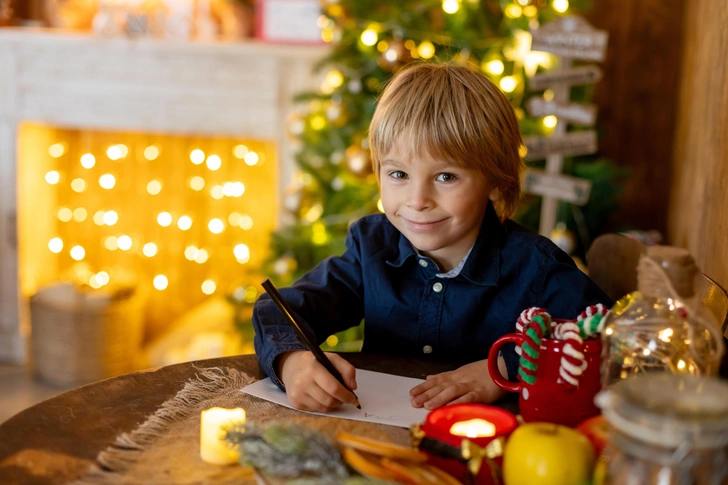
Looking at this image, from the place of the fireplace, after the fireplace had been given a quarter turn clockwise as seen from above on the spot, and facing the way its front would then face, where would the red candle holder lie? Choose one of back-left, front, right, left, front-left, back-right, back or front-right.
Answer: left

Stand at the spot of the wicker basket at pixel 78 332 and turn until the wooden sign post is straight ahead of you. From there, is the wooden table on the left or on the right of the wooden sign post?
right

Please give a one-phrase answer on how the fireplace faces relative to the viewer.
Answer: facing the viewer

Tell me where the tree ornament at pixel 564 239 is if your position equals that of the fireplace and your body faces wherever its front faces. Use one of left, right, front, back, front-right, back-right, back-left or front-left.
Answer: front-left

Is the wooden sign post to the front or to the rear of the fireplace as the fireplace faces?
to the front

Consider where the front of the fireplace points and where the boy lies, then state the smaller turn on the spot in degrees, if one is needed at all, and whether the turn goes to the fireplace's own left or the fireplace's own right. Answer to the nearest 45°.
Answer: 0° — it already faces them

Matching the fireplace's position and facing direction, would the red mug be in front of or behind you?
in front

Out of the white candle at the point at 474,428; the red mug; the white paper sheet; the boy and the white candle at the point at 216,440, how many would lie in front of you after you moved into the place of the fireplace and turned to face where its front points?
5

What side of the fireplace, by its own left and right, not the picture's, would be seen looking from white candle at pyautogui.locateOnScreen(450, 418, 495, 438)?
front

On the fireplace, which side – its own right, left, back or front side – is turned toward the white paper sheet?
front
